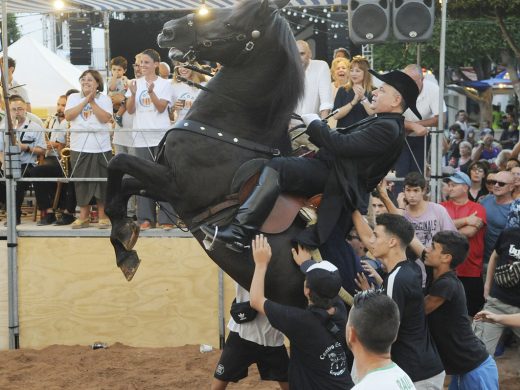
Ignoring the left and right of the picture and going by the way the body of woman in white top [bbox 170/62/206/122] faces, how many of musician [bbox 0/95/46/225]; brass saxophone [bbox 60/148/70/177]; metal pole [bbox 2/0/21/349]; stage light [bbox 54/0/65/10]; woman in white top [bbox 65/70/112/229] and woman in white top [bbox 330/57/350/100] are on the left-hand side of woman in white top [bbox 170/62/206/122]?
1

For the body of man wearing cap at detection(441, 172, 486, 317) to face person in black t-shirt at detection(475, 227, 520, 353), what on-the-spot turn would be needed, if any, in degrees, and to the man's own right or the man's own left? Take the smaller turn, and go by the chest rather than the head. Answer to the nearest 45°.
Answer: approximately 45° to the man's own left

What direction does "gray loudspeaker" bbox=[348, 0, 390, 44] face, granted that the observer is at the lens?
facing the viewer

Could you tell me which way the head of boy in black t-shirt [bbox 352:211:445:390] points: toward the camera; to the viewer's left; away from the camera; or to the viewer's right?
to the viewer's left

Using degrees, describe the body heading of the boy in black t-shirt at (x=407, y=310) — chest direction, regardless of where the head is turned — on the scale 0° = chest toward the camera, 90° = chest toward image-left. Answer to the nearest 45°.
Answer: approximately 90°

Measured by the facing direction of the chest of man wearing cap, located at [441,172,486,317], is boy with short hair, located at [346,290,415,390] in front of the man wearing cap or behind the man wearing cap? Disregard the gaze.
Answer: in front

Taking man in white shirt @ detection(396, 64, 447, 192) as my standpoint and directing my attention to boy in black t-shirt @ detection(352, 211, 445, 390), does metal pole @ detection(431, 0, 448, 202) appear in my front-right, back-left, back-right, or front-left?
front-left

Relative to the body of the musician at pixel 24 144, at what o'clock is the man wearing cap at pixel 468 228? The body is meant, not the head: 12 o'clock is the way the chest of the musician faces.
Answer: The man wearing cap is roughly at 10 o'clock from the musician.

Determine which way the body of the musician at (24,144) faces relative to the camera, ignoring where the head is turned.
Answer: toward the camera

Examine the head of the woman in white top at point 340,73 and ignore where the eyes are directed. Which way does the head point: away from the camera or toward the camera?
toward the camera

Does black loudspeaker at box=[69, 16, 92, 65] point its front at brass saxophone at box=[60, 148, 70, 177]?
yes
